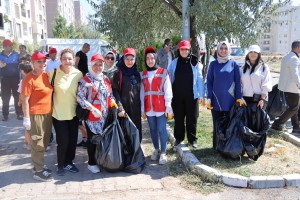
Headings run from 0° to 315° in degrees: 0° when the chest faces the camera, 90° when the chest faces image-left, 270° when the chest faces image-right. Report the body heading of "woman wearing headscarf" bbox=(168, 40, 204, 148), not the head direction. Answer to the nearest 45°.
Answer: approximately 0°

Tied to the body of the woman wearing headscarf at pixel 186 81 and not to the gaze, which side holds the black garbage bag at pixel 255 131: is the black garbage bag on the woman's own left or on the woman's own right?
on the woman's own left

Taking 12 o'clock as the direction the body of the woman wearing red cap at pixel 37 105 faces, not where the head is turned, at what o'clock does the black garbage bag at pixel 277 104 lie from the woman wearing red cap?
The black garbage bag is roughly at 10 o'clock from the woman wearing red cap.

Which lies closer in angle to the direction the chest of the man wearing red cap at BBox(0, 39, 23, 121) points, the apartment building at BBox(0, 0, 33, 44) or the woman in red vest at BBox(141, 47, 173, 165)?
the woman in red vest

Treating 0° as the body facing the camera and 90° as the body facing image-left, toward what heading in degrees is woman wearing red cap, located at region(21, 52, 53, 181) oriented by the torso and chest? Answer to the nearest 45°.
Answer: approximately 315°

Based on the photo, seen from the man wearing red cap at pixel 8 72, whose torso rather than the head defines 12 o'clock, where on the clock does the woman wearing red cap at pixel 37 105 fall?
The woman wearing red cap is roughly at 12 o'clock from the man wearing red cap.

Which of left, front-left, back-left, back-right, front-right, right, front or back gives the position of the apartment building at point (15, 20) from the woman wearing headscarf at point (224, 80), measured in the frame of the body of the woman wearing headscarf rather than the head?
back-right

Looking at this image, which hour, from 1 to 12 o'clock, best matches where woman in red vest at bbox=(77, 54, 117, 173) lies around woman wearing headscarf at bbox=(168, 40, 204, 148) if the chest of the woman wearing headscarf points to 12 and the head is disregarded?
The woman in red vest is roughly at 2 o'clock from the woman wearing headscarf.
